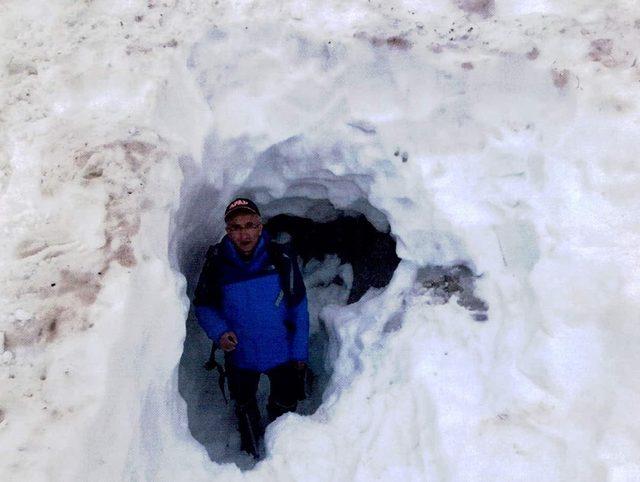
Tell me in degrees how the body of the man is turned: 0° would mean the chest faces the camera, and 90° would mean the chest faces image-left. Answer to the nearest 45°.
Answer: approximately 0°

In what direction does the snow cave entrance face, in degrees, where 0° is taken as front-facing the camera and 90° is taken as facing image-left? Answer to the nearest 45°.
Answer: approximately 0°
